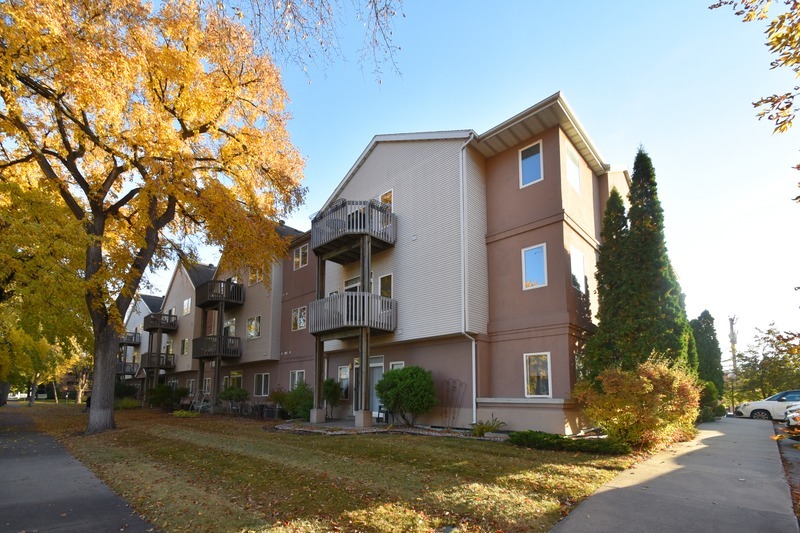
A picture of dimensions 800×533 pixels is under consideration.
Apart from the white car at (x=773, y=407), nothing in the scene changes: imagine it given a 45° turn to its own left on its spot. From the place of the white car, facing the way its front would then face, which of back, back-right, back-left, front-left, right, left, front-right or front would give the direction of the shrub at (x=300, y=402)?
front

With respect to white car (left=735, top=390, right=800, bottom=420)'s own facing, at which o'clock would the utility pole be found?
The utility pole is roughly at 3 o'clock from the white car.

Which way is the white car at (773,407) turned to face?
to the viewer's left

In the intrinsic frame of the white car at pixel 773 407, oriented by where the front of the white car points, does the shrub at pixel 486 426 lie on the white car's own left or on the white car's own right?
on the white car's own left

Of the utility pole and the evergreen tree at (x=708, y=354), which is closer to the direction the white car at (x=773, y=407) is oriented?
the evergreen tree

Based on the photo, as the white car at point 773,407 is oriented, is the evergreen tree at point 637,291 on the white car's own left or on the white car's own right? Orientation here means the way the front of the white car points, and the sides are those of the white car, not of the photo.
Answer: on the white car's own left

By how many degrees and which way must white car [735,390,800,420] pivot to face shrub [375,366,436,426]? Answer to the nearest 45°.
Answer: approximately 45° to its left

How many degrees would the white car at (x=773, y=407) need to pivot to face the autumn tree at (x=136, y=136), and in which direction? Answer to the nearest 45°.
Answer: approximately 45° to its left

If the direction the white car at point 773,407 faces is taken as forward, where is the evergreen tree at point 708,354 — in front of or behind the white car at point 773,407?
in front
